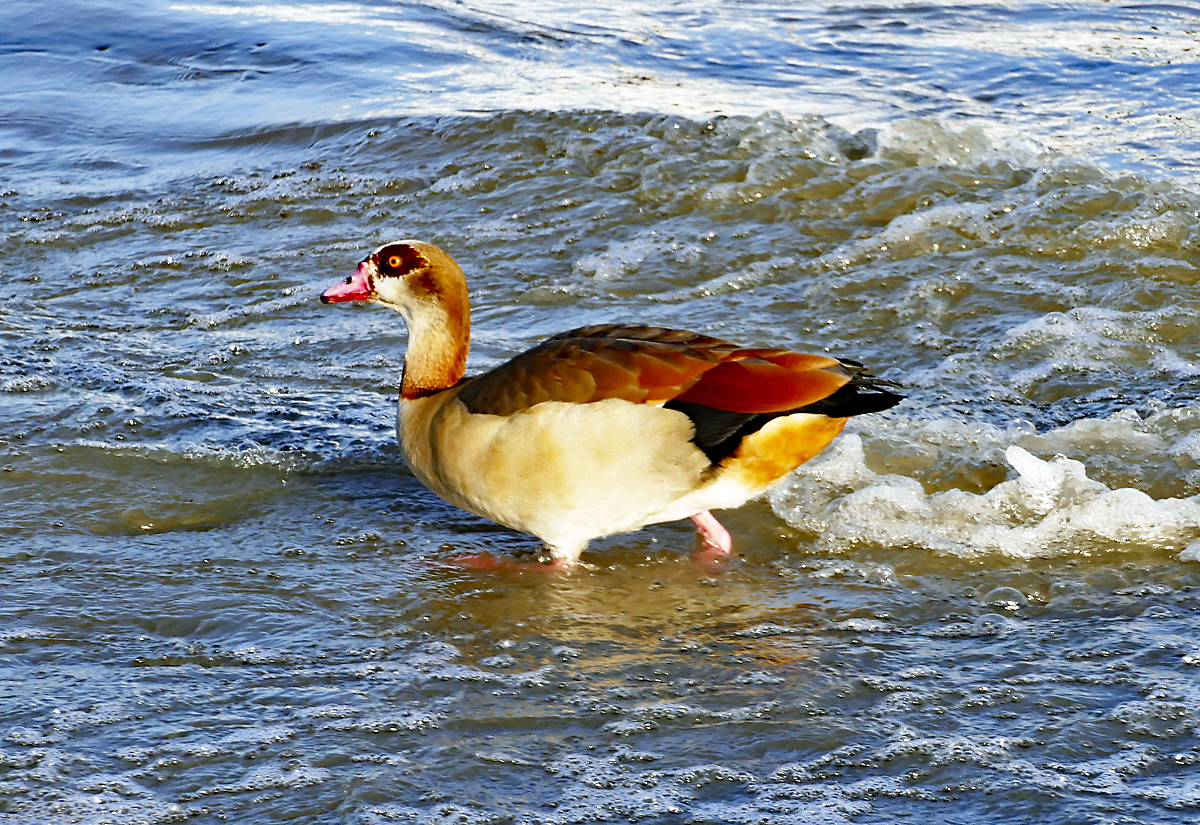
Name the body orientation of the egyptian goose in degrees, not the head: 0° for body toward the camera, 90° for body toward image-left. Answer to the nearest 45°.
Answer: approximately 90°
